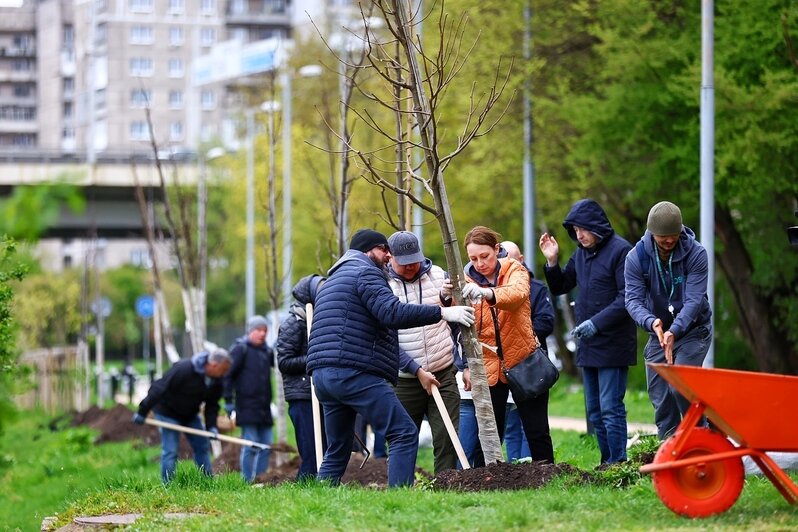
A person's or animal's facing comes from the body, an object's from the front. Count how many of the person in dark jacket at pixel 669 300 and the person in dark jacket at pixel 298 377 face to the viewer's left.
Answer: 0

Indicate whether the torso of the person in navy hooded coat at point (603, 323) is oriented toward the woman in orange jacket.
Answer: yes

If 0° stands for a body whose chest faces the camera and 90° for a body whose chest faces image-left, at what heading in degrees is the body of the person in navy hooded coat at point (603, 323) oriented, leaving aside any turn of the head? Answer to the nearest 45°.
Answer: approximately 45°

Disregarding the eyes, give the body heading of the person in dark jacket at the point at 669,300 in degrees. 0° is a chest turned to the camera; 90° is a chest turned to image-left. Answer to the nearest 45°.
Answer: approximately 0°

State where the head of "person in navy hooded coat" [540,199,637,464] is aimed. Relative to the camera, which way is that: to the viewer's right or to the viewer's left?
to the viewer's left

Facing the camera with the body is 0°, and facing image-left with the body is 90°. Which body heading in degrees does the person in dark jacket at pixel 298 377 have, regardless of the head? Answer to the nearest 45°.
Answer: approximately 270°

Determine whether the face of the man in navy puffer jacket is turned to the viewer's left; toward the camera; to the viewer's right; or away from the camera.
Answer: to the viewer's right

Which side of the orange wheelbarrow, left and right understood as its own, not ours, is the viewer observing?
left

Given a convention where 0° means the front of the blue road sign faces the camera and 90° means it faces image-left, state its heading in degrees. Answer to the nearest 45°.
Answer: approximately 0°

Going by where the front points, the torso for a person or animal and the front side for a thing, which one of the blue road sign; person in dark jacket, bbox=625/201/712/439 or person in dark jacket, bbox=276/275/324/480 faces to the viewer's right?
person in dark jacket, bbox=276/275/324/480

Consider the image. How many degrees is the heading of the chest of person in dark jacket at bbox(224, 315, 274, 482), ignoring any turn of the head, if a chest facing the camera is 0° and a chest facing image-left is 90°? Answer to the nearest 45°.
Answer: approximately 315°

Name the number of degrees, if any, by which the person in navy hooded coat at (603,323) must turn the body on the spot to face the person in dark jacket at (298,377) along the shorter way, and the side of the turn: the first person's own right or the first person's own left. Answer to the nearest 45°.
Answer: approximately 90° to the first person's own right
